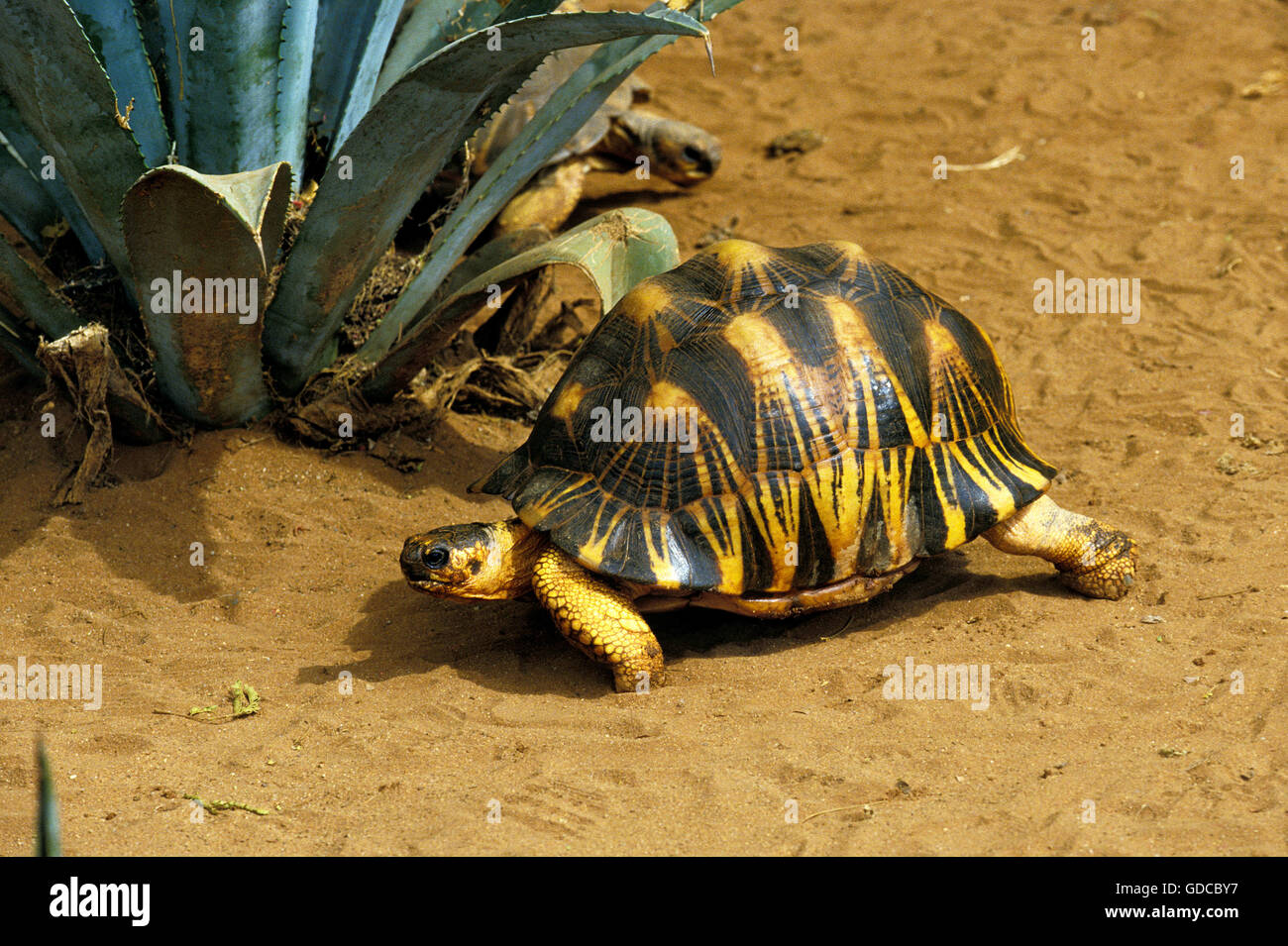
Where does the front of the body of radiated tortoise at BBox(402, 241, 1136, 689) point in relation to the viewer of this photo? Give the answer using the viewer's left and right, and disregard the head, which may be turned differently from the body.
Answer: facing to the left of the viewer
